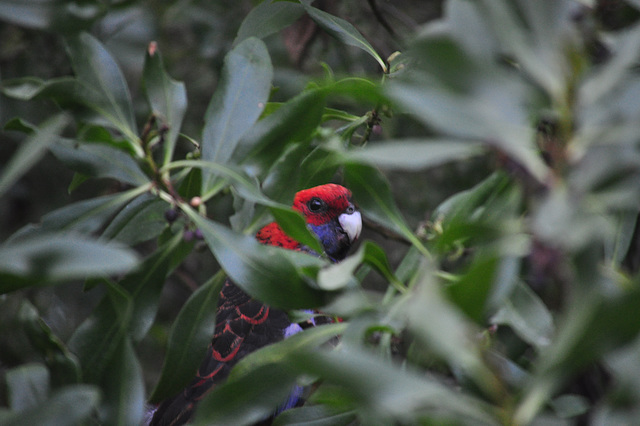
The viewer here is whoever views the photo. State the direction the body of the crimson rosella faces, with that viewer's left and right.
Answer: facing to the right of the viewer

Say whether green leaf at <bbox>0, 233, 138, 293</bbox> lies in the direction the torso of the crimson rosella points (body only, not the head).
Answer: no

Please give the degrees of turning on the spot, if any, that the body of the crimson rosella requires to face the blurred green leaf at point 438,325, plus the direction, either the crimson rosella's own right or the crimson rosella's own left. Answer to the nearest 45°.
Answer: approximately 90° to the crimson rosella's own right
